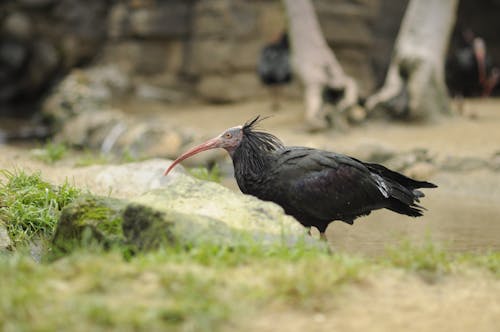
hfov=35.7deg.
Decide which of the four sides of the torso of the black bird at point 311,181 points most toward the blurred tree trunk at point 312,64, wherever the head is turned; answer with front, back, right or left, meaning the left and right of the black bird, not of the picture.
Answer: right

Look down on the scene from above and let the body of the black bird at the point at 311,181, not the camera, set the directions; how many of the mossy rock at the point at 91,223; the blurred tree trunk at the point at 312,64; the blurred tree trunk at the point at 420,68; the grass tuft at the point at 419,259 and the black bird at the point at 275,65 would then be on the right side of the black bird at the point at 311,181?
3

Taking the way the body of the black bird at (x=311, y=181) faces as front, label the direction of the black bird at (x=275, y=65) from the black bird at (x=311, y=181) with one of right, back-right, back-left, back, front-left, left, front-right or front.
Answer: right

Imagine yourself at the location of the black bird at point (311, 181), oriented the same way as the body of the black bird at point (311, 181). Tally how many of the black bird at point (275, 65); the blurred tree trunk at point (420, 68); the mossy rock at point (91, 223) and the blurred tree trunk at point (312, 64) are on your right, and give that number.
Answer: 3

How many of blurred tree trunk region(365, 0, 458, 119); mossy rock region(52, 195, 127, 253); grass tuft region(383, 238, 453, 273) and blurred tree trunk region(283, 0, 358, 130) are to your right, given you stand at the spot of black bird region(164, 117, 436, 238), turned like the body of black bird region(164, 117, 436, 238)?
2

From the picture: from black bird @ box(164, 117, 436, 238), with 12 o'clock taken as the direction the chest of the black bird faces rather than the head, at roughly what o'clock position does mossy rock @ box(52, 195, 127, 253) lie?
The mossy rock is roughly at 11 o'clock from the black bird.

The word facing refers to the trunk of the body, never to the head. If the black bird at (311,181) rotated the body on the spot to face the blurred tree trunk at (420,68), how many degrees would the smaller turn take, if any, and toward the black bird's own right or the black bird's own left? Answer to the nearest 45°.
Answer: approximately 90° to the black bird's own right

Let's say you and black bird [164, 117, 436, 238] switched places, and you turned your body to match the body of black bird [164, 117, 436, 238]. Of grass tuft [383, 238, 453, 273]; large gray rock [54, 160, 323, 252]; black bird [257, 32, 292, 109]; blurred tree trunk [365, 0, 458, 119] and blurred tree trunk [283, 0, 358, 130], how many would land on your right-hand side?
3

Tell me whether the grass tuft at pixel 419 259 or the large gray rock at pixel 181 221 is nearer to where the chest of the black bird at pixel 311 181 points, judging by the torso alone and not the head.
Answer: the large gray rock

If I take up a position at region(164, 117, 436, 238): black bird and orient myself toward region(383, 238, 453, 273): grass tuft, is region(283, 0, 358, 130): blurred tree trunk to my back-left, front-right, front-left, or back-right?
back-left

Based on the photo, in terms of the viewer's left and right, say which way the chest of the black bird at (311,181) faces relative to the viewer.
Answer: facing to the left of the viewer

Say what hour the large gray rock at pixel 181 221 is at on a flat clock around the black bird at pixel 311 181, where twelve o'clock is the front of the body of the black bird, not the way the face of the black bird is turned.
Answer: The large gray rock is roughly at 10 o'clock from the black bird.

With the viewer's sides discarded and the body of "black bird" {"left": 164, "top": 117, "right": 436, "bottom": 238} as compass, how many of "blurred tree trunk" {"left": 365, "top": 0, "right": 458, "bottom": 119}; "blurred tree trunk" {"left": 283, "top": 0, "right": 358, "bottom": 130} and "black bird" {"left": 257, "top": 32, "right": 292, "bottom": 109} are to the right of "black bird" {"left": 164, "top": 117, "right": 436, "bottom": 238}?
3

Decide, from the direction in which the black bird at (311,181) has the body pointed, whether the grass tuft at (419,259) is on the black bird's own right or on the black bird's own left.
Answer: on the black bird's own left
